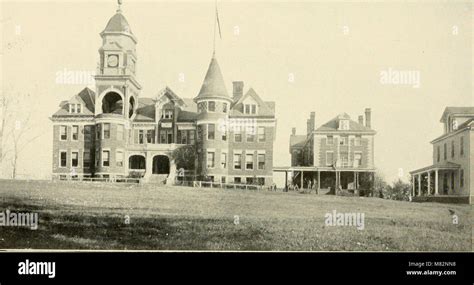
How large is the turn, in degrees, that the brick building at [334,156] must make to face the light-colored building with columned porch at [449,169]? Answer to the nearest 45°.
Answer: approximately 90° to its left

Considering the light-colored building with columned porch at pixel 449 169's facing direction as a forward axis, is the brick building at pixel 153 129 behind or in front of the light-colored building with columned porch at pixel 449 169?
in front

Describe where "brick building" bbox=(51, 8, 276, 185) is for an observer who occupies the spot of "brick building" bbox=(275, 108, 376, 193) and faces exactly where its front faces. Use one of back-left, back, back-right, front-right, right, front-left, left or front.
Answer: right

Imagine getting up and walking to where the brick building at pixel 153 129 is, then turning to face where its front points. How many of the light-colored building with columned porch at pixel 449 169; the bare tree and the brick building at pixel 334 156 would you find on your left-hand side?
2

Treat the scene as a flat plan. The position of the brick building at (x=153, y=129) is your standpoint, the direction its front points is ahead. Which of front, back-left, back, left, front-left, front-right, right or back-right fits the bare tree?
right

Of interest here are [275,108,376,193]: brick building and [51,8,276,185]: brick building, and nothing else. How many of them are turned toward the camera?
2

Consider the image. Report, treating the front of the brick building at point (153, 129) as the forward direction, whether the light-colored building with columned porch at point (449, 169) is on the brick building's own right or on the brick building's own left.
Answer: on the brick building's own left

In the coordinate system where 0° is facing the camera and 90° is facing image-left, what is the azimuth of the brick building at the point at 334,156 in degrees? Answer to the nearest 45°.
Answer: approximately 0°

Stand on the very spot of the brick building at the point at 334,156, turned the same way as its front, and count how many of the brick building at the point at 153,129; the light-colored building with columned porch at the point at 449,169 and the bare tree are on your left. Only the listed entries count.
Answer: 1
